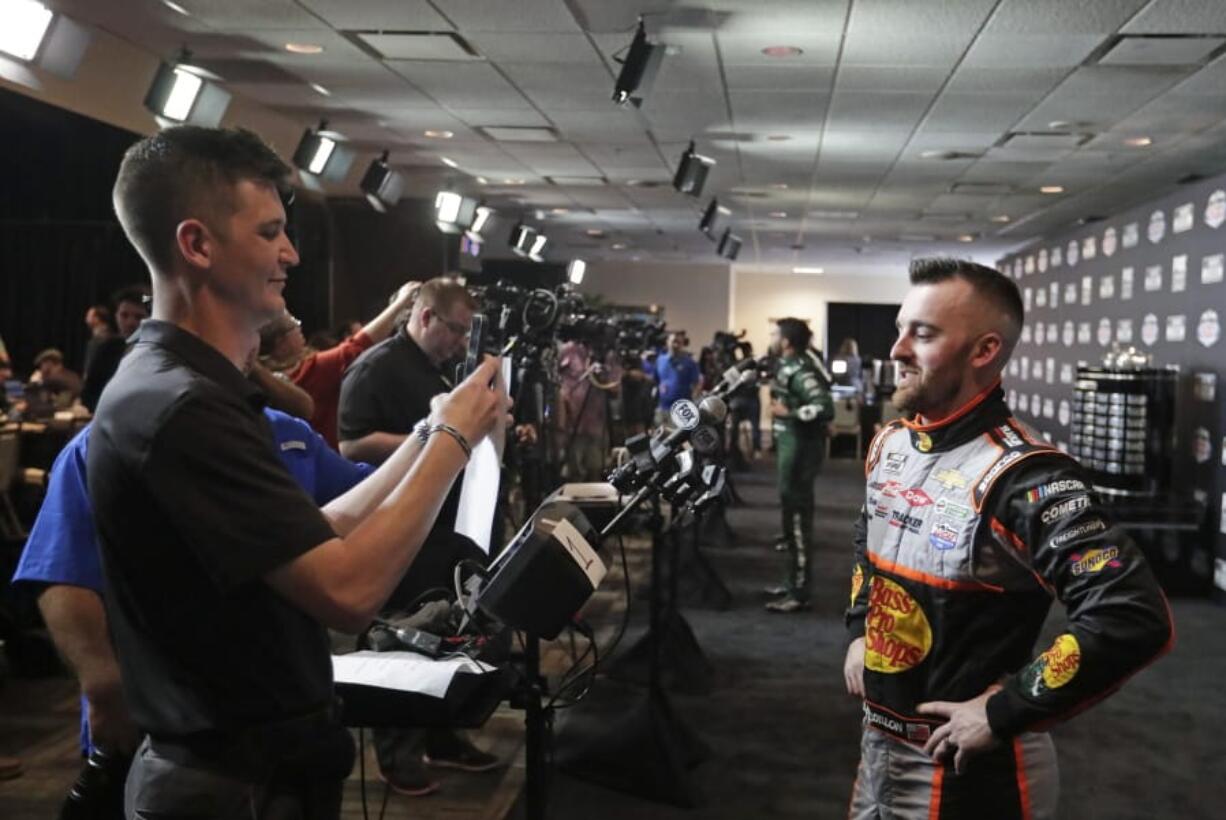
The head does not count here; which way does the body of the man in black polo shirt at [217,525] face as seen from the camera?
to the viewer's right

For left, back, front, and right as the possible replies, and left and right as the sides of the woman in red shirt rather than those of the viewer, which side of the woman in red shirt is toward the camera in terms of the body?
right

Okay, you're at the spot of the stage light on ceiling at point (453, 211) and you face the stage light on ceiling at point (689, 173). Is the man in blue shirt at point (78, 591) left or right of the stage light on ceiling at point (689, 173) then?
right

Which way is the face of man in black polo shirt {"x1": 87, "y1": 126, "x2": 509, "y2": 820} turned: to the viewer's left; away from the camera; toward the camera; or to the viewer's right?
to the viewer's right

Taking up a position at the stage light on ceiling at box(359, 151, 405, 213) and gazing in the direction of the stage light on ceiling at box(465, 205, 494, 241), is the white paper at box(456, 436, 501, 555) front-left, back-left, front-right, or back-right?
back-right

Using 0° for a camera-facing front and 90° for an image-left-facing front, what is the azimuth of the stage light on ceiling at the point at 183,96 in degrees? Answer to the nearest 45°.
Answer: approximately 270°

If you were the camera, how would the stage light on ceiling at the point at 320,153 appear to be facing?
facing to the right of the viewer
